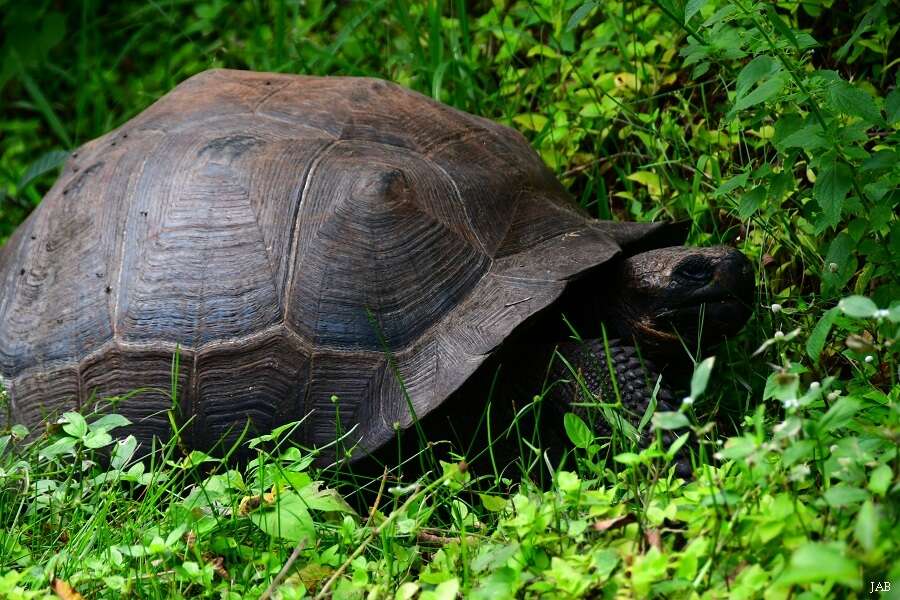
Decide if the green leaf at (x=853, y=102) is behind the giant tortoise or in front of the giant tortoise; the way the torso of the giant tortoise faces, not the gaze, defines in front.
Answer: in front

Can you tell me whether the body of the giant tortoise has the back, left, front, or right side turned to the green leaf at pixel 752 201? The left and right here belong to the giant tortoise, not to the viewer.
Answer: front

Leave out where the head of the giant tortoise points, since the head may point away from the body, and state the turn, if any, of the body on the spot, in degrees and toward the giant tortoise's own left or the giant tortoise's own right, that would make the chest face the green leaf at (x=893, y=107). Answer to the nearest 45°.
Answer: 0° — it already faces it

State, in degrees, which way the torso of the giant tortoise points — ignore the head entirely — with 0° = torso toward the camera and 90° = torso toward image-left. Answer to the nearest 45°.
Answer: approximately 270°

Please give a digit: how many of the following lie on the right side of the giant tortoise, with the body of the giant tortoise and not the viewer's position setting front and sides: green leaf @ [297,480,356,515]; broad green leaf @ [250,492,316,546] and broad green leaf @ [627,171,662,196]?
2

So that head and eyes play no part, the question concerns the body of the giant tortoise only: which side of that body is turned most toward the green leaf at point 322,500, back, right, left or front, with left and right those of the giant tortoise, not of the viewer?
right

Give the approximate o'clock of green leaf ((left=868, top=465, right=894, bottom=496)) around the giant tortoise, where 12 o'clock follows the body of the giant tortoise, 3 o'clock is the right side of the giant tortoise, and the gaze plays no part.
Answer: The green leaf is roughly at 2 o'clock from the giant tortoise.

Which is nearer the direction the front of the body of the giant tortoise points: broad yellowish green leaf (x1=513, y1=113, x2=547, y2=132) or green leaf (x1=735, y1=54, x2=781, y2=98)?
the green leaf

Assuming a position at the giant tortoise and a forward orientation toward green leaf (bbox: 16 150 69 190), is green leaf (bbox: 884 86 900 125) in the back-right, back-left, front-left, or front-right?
back-right

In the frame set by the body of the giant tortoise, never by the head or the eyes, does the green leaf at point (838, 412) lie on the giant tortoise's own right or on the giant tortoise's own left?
on the giant tortoise's own right

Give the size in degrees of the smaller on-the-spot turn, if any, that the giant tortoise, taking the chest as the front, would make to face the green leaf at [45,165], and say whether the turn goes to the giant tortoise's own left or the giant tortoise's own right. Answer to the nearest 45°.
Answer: approximately 135° to the giant tortoise's own left

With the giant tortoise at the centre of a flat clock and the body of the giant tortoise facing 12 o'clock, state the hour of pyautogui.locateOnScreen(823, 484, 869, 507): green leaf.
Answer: The green leaf is roughly at 2 o'clock from the giant tortoise.
